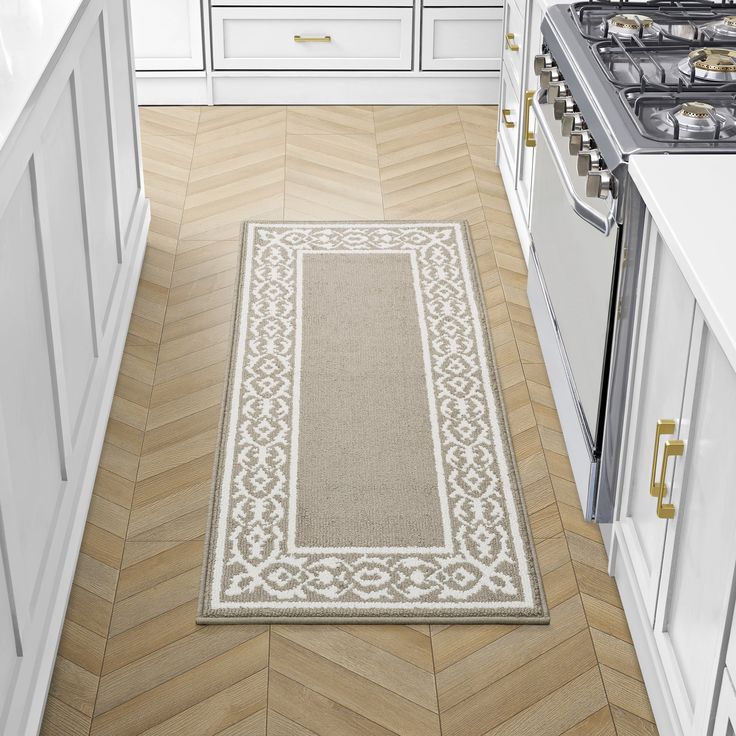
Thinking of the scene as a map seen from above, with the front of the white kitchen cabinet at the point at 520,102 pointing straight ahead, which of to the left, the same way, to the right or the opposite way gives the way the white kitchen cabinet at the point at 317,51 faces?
to the left

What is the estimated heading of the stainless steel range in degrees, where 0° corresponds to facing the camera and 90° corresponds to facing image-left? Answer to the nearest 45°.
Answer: approximately 45°

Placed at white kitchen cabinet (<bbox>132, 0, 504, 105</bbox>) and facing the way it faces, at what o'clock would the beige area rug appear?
The beige area rug is roughly at 12 o'clock from the white kitchen cabinet.

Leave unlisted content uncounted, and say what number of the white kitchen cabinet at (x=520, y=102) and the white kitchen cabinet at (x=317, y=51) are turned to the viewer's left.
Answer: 1

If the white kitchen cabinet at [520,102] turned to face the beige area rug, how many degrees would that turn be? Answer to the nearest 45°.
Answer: approximately 90° to its left

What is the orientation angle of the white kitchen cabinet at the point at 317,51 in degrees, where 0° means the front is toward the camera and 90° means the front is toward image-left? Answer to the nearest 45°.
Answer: approximately 0°

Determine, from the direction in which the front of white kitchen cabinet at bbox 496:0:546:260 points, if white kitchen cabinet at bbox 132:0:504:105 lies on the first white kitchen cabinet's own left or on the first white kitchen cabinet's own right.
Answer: on the first white kitchen cabinet's own right

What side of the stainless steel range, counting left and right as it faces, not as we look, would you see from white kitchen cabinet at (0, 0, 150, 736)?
front

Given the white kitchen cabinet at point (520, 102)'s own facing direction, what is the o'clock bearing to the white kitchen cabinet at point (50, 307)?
the white kitchen cabinet at point (50, 307) is roughly at 10 o'clock from the white kitchen cabinet at point (520, 102).

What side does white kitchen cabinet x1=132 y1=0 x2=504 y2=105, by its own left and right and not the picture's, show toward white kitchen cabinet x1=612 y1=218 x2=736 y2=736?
front

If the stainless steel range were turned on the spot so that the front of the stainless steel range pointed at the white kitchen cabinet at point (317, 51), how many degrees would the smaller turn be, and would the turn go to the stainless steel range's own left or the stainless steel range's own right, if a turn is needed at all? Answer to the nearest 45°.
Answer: approximately 90° to the stainless steel range's own right

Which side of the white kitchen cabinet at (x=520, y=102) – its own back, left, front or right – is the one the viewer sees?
left

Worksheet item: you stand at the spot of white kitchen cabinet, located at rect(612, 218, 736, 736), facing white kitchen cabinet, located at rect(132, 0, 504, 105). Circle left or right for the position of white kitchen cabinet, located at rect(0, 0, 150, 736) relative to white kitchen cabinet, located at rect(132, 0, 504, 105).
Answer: left
